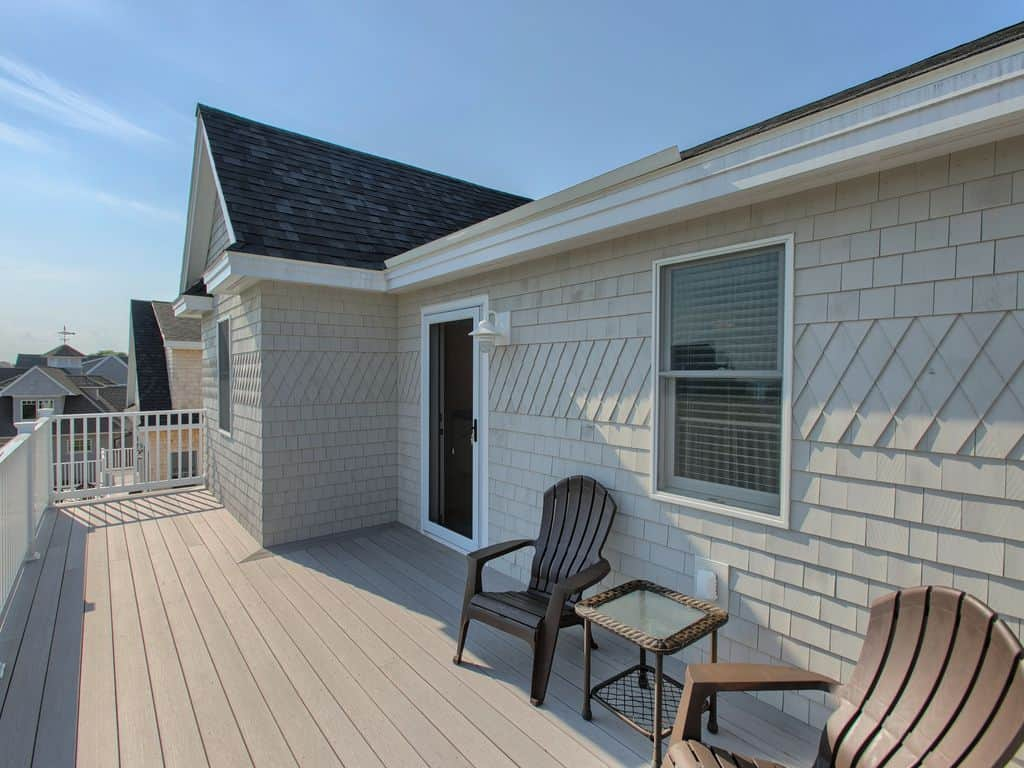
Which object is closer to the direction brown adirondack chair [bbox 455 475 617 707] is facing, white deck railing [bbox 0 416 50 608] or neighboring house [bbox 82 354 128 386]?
the white deck railing

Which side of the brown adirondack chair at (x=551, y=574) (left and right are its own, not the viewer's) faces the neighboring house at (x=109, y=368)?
right

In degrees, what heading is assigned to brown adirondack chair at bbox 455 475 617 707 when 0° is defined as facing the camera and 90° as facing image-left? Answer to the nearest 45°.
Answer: approximately 45°

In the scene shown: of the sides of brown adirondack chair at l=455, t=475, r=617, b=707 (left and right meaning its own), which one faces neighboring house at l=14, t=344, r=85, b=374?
right

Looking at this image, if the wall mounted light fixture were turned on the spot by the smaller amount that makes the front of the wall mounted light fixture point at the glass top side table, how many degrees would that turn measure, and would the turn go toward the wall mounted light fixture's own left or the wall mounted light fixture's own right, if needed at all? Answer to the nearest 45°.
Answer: approximately 45° to the wall mounted light fixture's own left

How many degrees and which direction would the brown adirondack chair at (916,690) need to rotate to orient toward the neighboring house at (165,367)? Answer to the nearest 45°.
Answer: approximately 45° to its right

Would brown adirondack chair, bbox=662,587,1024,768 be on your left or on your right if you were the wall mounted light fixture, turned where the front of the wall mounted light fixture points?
on your left

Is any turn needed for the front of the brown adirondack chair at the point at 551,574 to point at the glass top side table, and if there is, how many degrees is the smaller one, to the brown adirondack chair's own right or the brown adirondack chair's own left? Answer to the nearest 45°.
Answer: approximately 90° to the brown adirondack chair's own left

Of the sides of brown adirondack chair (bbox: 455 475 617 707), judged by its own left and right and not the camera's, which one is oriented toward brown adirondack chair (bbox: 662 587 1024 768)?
left

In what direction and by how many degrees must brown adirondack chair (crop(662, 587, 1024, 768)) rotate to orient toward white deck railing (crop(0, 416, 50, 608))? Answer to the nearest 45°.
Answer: approximately 45° to its right
